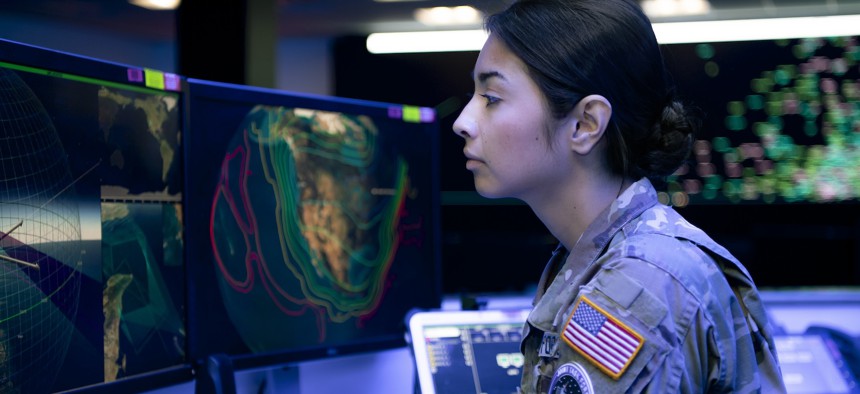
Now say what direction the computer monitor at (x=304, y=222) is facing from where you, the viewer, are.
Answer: facing the viewer and to the right of the viewer

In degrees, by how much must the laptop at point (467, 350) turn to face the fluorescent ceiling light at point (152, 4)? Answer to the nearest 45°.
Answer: approximately 135° to its right

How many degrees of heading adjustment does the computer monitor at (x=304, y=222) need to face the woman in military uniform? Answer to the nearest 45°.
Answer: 0° — it already faces them

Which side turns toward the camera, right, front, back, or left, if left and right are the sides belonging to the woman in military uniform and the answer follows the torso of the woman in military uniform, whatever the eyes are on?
left

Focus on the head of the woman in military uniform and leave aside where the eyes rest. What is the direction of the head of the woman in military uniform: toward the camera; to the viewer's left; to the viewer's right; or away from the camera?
to the viewer's left

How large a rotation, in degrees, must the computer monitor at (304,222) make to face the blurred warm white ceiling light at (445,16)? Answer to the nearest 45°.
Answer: approximately 135° to its left

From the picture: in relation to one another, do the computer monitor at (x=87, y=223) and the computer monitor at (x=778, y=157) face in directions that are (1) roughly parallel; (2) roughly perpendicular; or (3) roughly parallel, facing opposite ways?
roughly perpendicular

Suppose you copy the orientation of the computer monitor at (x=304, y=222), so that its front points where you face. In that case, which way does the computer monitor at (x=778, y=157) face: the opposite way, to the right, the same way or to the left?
to the right

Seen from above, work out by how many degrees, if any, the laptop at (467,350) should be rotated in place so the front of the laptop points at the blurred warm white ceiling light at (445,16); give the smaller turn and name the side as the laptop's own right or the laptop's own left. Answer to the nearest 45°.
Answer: approximately 180°

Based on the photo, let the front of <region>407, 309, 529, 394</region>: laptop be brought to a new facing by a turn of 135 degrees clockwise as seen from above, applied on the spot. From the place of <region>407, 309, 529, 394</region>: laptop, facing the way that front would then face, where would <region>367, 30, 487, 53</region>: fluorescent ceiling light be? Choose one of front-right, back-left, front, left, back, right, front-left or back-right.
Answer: front-right
